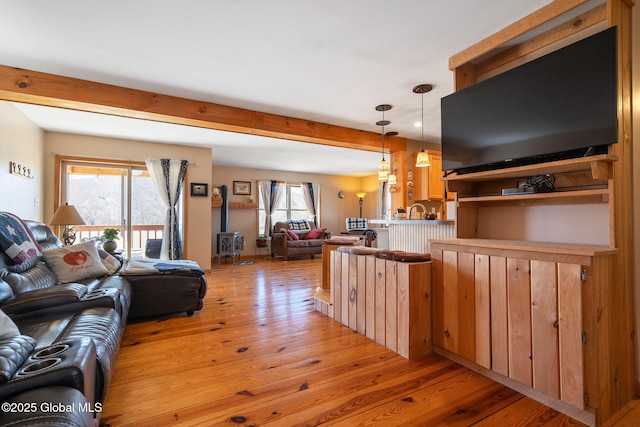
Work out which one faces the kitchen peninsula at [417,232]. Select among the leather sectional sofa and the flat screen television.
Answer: the leather sectional sofa

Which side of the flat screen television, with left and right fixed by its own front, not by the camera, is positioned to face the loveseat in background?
right

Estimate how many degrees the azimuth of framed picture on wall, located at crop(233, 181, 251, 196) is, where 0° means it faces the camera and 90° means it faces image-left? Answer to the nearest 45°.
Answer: approximately 0°

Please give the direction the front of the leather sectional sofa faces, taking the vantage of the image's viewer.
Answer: facing to the right of the viewer

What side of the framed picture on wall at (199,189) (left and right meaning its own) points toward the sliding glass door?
right

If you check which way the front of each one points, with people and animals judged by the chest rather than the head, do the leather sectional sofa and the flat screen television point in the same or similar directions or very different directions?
very different directions

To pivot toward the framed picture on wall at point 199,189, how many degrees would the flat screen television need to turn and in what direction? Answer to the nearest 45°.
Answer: approximately 45° to its right

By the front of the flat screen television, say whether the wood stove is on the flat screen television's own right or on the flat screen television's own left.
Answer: on the flat screen television's own right

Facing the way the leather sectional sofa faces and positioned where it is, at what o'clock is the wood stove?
The wood stove is roughly at 10 o'clock from the leather sectional sofa.

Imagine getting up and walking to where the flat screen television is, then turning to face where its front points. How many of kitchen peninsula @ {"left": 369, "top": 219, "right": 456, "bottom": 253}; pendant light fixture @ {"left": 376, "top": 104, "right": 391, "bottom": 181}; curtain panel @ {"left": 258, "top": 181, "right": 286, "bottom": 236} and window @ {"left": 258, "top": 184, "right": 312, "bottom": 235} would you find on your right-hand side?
4
